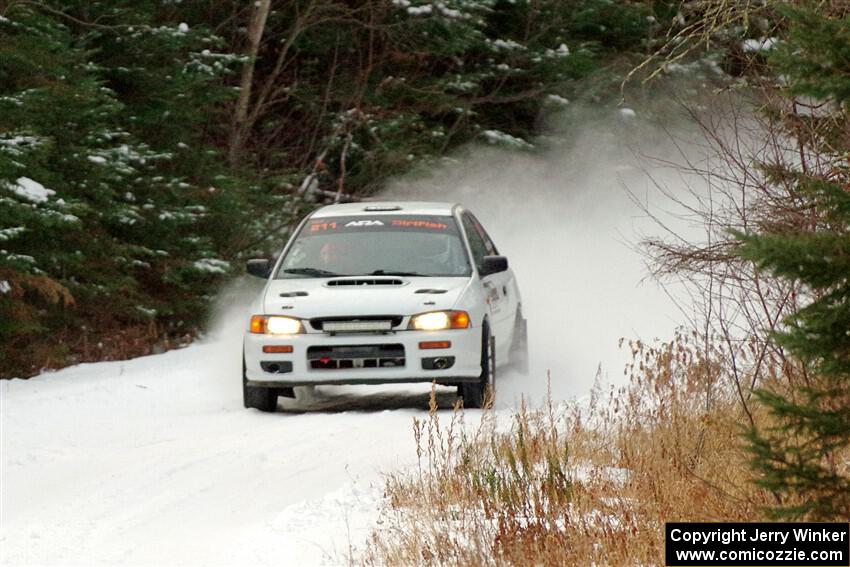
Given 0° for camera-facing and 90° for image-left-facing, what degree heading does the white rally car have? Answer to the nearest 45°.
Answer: approximately 0°

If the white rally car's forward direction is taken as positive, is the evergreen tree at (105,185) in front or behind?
behind

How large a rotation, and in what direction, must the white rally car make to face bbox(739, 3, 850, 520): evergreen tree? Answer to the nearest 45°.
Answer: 0° — it already faces it
